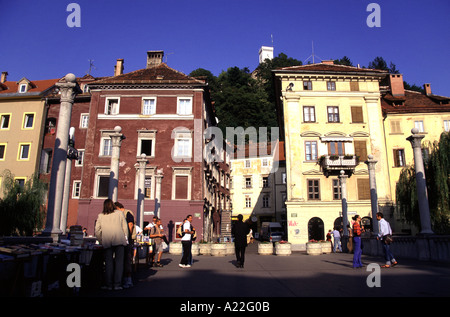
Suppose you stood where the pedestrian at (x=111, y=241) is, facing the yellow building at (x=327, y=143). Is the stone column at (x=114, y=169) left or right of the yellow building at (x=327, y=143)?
left

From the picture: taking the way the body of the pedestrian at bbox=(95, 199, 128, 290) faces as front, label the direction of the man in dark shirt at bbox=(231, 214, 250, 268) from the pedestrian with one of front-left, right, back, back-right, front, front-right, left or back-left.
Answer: front-right

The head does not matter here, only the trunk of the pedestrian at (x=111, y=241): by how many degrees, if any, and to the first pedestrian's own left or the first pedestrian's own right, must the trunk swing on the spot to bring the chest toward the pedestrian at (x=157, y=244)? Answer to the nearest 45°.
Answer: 0° — they already face them

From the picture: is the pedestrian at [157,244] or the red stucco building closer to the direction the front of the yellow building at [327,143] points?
the pedestrian

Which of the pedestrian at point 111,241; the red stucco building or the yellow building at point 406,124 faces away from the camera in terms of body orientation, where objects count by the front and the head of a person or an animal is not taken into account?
the pedestrian

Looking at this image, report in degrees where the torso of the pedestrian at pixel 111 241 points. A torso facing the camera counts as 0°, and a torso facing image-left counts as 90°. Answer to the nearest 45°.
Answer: approximately 180°

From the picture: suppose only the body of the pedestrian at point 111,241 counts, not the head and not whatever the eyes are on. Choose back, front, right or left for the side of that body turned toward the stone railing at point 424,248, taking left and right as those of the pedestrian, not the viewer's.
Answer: right

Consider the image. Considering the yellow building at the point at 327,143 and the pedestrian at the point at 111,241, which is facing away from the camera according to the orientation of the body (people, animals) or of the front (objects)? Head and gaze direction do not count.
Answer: the pedestrian

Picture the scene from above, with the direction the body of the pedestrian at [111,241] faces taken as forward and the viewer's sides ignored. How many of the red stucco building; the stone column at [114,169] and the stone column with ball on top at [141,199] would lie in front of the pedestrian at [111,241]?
3
